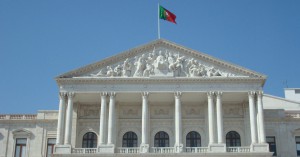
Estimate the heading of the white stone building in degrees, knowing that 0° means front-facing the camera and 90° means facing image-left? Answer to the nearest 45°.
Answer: approximately 0°
